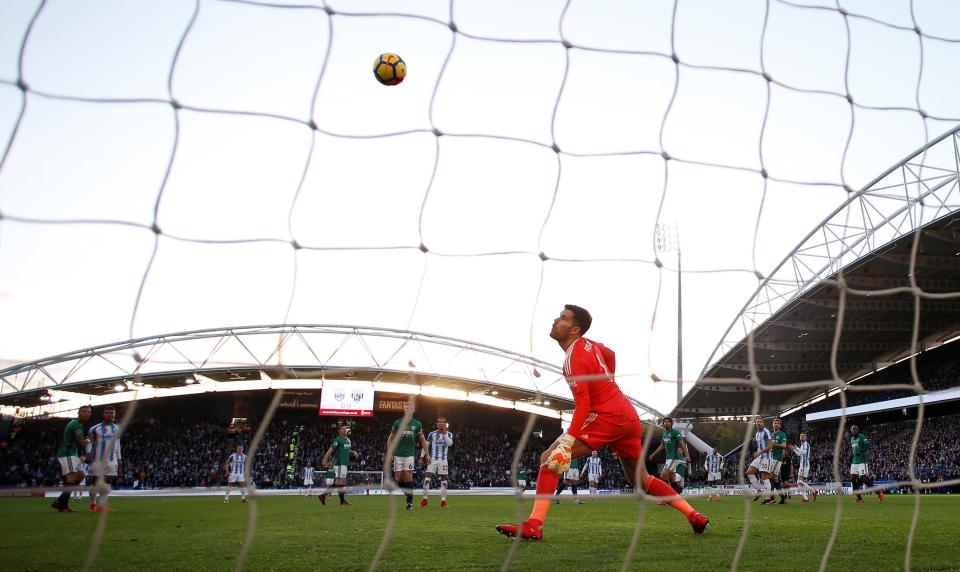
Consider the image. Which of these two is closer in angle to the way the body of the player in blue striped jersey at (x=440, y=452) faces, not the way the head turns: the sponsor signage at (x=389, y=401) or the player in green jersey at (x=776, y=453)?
the player in green jersey

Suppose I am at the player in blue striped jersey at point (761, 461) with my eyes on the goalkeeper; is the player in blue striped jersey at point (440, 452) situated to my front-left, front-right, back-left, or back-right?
front-right

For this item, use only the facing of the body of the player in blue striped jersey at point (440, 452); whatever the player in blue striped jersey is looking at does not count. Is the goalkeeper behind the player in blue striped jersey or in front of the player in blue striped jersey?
in front

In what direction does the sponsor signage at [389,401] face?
toward the camera

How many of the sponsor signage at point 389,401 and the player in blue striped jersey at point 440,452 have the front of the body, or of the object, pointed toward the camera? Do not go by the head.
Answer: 2

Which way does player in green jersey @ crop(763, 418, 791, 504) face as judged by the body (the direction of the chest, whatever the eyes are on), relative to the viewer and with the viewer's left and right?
facing the viewer and to the left of the viewer

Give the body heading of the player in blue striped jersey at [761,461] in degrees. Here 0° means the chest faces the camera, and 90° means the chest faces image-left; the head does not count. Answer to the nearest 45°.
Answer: approximately 45°

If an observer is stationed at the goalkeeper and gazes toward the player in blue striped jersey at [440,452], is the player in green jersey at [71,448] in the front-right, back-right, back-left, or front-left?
front-left

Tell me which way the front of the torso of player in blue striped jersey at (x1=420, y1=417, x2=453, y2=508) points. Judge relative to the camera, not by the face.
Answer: toward the camera

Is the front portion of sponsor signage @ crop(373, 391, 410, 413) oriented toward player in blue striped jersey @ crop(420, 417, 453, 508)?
yes

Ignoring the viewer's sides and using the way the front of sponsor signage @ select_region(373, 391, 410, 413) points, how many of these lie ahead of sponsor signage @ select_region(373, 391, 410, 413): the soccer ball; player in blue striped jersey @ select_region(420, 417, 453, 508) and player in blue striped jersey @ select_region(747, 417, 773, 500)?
3

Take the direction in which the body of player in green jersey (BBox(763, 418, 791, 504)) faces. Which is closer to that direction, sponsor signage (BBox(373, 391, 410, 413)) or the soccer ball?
the soccer ball

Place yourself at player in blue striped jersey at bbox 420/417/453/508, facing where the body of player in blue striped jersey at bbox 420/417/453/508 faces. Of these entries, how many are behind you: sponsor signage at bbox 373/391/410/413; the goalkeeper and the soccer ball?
1

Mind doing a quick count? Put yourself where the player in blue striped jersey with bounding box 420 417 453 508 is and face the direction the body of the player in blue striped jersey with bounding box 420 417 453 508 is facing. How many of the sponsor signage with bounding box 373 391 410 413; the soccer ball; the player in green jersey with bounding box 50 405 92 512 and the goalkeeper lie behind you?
1

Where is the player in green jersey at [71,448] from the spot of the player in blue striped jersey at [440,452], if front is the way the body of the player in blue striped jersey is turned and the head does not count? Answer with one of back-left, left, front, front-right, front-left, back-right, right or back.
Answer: front-right

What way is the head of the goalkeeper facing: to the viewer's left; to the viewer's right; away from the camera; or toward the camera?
to the viewer's left
